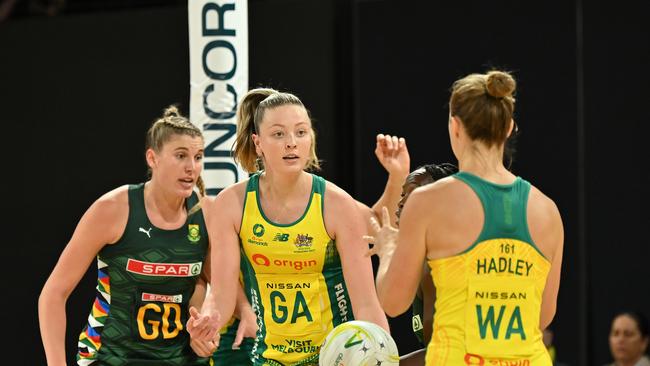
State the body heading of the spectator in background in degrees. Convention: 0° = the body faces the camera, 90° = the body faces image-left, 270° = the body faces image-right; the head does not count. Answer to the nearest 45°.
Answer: approximately 45°
